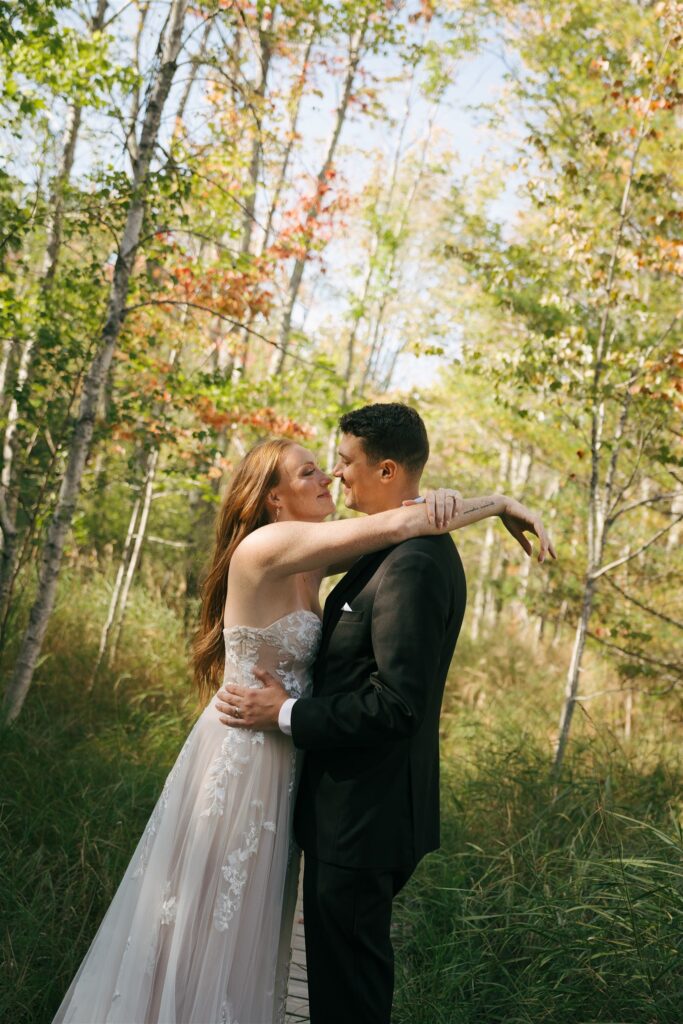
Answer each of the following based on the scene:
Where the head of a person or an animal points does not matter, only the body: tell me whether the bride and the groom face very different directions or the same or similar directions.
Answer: very different directions

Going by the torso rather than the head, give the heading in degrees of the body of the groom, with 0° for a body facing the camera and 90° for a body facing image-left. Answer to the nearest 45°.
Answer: approximately 90°

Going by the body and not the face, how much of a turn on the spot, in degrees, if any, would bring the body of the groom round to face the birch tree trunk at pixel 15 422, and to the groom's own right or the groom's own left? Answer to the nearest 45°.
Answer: approximately 45° to the groom's own right

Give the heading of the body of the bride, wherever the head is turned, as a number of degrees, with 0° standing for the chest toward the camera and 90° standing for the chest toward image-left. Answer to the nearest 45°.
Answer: approximately 270°

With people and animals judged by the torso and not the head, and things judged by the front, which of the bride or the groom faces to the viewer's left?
the groom

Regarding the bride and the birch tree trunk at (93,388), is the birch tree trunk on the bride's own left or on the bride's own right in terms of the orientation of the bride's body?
on the bride's own left

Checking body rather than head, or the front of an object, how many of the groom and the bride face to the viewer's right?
1

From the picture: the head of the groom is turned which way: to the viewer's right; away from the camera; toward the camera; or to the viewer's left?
to the viewer's left

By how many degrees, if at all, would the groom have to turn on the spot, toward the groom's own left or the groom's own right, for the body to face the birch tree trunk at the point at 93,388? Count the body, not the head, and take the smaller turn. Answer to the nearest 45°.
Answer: approximately 45° to the groom's own right
